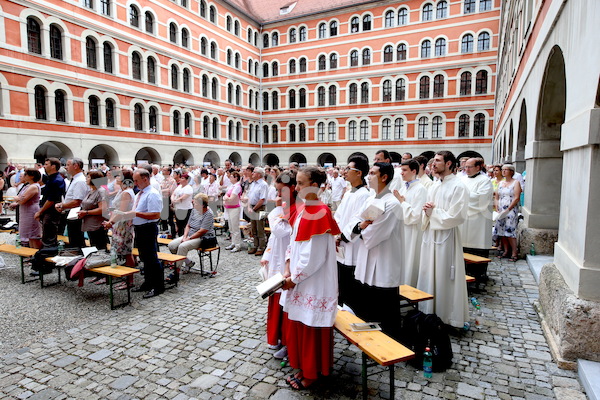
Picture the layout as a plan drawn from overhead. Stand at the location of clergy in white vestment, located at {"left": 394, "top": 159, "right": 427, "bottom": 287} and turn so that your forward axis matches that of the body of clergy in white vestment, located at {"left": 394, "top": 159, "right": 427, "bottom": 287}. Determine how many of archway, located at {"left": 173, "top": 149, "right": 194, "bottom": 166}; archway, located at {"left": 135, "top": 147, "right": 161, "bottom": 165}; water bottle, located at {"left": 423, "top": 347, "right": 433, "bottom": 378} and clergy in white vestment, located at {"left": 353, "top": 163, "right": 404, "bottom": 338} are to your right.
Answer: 2

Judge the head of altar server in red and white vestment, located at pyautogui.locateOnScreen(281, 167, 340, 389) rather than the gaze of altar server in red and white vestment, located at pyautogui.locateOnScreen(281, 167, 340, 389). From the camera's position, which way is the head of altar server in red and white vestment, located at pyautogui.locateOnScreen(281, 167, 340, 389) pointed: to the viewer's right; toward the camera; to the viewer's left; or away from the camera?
to the viewer's left

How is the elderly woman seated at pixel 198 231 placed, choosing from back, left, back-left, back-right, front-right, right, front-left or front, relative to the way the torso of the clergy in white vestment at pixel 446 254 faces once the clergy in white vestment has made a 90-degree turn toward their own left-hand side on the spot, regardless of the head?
back-right

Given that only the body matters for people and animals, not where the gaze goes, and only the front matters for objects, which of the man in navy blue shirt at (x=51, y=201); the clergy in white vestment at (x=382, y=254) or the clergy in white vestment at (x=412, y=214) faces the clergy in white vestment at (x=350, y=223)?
the clergy in white vestment at (x=412, y=214)

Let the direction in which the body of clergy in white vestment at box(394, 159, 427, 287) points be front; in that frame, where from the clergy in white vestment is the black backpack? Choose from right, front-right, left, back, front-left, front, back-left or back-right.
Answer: front-left

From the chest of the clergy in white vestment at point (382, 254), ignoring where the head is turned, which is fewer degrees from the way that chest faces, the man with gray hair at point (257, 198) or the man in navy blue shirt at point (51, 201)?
the man in navy blue shirt

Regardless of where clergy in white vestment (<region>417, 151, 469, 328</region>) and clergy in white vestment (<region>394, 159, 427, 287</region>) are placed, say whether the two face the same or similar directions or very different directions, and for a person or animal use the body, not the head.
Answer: same or similar directions

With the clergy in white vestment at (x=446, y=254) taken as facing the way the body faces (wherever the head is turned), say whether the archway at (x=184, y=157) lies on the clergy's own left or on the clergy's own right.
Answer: on the clergy's own right

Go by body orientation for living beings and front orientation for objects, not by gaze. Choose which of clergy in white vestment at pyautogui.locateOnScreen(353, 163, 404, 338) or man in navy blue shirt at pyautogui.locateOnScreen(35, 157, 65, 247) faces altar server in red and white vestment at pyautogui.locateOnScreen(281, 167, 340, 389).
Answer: clergy in white vestment at pyautogui.locateOnScreen(353, 163, 404, 338)

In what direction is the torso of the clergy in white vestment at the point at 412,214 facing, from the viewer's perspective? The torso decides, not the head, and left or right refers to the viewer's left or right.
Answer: facing the viewer and to the left of the viewer

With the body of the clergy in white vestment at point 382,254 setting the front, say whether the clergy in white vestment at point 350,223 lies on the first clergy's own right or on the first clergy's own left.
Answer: on the first clergy's own right

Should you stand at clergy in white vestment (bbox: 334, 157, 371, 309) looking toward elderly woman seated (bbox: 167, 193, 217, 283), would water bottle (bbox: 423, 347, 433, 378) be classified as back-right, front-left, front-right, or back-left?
back-left

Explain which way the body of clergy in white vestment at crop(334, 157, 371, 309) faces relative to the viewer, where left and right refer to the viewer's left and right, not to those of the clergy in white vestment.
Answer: facing to the left of the viewer

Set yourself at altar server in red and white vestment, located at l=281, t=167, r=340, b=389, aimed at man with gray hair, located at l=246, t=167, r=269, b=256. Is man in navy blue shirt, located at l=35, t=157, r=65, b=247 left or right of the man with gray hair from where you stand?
left
